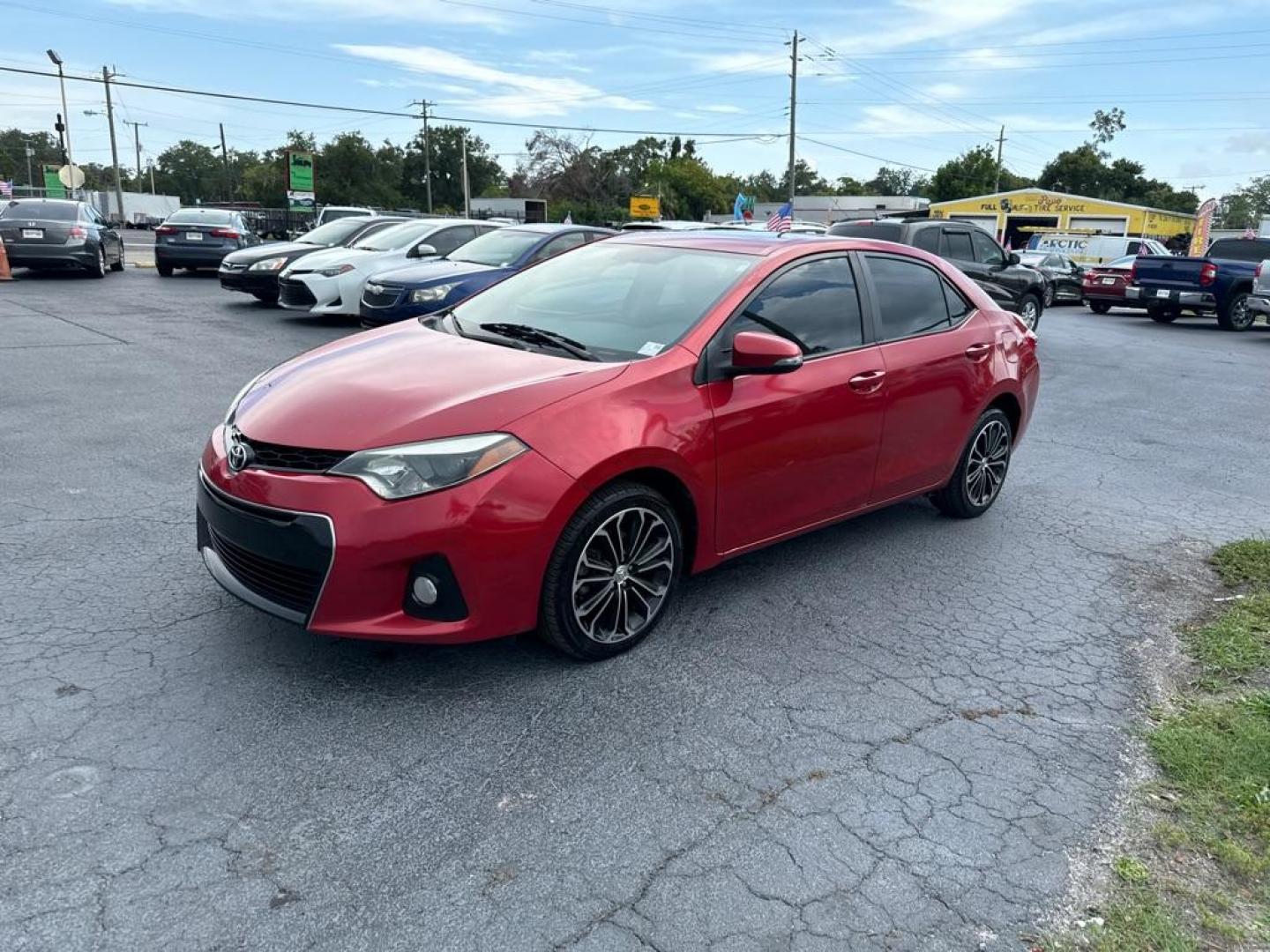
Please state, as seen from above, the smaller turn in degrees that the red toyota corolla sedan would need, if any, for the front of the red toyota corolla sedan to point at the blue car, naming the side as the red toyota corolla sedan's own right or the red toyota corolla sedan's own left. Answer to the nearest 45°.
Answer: approximately 135° to the red toyota corolla sedan's own right

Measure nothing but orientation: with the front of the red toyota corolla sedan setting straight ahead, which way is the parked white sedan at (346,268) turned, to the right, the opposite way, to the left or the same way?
the same way

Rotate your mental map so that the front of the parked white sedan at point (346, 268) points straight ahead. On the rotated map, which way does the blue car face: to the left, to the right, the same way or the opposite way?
the same way

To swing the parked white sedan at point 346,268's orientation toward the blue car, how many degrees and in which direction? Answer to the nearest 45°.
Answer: approximately 90° to its left

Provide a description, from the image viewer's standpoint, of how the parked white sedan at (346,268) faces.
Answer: facing the viewer and to the left of the viewer

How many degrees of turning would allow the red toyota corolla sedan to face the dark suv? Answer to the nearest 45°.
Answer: approximately 180°

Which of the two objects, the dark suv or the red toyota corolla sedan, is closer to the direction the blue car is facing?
the red toyota corolla sedan

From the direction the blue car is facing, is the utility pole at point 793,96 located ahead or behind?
behind

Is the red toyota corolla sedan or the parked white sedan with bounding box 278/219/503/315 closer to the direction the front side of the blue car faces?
the red toyota corolla sedan

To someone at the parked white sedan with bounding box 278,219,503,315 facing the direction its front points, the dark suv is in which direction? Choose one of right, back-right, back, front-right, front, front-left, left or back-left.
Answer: back-left

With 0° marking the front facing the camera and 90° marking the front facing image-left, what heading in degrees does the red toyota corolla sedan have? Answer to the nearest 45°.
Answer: approximately 45°

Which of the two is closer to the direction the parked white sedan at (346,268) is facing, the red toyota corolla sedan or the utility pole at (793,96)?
the red toyota corolla sedan

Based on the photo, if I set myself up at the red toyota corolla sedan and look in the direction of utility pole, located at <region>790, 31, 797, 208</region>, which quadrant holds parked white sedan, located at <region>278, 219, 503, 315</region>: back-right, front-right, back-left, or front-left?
front-left

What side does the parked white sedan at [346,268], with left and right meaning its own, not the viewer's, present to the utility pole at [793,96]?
back

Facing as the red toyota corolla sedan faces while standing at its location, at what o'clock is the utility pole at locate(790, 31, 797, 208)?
The utility pole is roughly at 5 o'clock from the red toyota corolla sedan.

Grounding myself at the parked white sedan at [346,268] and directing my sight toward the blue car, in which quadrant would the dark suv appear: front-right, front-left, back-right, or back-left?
front-left
